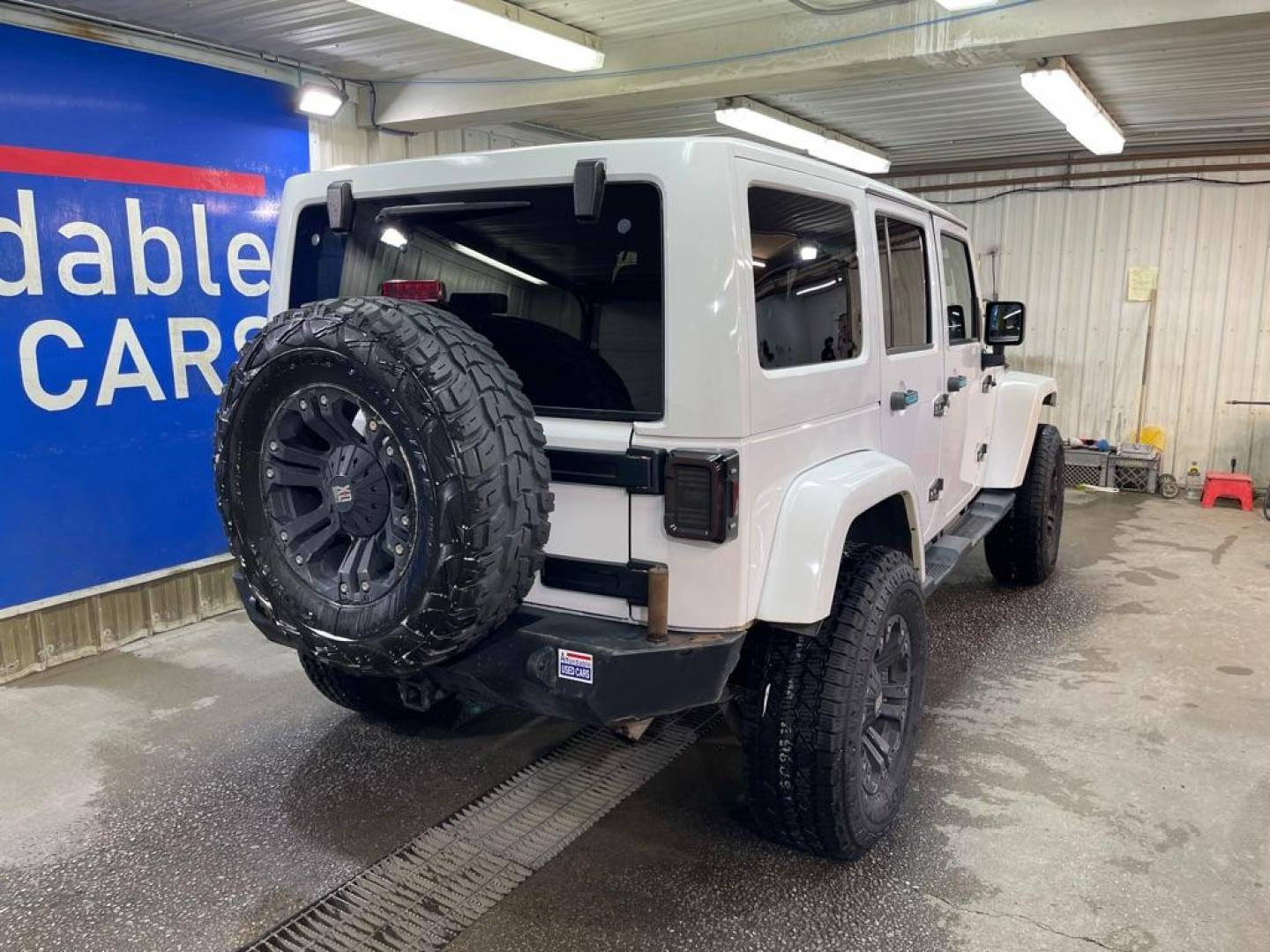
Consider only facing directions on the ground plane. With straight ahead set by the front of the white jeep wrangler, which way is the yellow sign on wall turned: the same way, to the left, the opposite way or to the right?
the opposite way

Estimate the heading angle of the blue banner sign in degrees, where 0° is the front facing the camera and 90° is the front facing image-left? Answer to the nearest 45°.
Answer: approximately 315°

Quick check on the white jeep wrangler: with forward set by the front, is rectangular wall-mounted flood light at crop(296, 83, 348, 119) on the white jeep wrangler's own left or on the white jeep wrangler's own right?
on the white jeep wrangler's own left

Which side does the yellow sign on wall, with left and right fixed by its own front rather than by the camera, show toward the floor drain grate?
front

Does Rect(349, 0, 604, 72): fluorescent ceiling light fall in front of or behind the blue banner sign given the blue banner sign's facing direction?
in front

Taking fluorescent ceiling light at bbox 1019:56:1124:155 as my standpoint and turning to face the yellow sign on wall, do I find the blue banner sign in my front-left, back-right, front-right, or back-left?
back-left

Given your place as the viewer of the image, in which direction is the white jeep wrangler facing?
facing away from the viewer and to the right of the viewer

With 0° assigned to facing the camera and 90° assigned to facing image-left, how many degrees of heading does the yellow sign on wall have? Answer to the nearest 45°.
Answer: approximately 0°

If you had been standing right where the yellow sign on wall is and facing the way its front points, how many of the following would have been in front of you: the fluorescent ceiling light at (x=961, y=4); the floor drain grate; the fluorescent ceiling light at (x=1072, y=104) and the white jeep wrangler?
4

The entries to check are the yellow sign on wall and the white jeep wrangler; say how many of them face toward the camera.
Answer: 1

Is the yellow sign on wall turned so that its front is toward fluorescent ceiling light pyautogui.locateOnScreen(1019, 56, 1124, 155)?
yes
